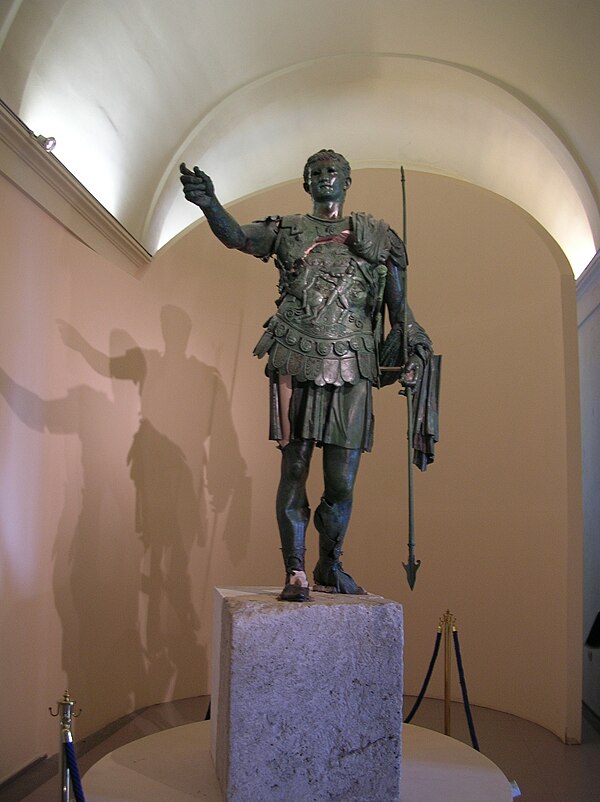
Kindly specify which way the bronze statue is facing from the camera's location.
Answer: facing the viewer

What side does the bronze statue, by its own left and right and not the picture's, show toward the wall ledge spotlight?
right
